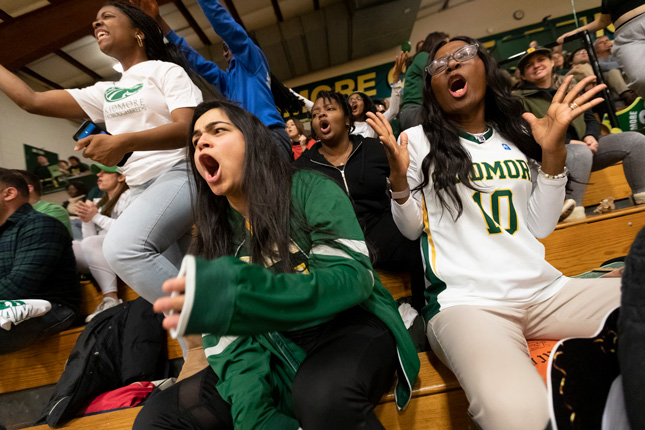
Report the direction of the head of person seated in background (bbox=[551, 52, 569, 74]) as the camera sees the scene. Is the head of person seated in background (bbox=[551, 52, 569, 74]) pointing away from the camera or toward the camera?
toward the camera

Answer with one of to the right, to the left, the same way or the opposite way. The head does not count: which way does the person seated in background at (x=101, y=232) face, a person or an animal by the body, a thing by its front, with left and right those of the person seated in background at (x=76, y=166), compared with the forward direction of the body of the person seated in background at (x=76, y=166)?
the same way

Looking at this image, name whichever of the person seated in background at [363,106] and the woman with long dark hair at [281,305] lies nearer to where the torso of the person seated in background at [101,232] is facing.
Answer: the woman with long dark hair

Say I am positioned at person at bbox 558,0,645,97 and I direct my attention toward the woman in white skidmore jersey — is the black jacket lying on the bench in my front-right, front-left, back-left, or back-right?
front-right

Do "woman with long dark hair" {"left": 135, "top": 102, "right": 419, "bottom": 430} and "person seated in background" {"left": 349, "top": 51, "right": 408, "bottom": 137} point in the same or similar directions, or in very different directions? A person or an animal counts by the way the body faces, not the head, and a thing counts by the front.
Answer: same or similar directions

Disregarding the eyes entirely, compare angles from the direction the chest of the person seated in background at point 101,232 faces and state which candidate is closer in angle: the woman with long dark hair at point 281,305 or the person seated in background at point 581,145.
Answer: the woman with long dark hair

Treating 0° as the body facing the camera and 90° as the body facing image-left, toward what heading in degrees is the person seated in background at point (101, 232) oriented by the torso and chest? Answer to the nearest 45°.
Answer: approximately 45°

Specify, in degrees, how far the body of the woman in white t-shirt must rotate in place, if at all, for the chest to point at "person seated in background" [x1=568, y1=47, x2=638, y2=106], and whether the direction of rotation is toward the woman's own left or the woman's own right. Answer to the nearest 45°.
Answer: approximately 135° to the woman's own left

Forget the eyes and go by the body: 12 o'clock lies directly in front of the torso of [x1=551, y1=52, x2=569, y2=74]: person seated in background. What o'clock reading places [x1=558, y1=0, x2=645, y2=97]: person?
[x1=558, y1=0, x2=645, y2=97]: person is roughly at 10 o'clock from [x1=551, y1=52, x2=569, y2=74]: person seated in background.

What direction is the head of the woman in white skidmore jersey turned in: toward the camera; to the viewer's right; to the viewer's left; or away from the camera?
toward the camera

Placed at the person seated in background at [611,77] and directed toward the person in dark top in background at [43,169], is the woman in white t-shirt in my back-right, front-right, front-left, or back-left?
front-left

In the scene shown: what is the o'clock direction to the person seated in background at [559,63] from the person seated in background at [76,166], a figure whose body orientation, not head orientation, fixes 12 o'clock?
the person seated in background at [559,63] is roughly at 9 o'clock from the person seated in background at [76,166].
